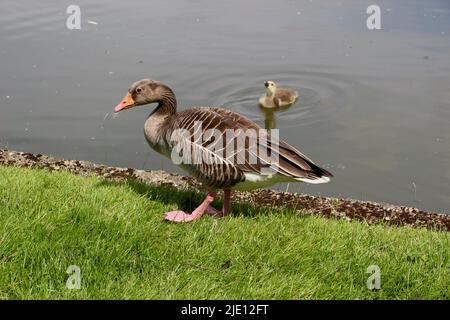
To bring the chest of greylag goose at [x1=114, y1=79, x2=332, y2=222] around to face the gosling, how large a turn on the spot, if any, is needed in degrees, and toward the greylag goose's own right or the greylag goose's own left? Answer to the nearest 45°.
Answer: approximately 90° to the greylag goose's own right

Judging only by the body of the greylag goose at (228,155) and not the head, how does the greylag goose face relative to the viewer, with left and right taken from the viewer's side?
facing to the left of the viewer

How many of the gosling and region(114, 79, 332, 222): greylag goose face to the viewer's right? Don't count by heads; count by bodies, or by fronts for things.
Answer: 0

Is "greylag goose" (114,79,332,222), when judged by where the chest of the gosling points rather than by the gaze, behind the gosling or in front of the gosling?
in front

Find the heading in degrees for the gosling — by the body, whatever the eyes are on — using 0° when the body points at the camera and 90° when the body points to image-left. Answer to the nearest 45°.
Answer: approximately 45°
